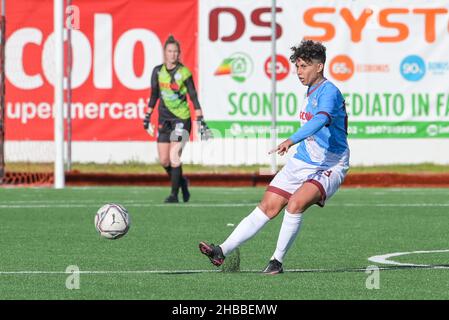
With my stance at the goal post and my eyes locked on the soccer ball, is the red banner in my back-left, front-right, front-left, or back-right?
back-left

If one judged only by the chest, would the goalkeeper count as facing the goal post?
no

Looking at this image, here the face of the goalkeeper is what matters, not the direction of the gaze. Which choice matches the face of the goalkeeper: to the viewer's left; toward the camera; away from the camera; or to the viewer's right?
toward the camera

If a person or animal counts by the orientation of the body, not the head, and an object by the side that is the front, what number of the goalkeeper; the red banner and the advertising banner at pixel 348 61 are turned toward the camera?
3

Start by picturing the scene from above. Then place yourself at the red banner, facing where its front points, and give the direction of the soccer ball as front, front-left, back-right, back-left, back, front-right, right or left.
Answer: front

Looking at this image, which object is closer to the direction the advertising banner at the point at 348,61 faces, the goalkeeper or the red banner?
the goalkeeper

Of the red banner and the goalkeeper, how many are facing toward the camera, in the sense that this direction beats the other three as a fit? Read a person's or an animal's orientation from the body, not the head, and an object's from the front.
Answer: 2

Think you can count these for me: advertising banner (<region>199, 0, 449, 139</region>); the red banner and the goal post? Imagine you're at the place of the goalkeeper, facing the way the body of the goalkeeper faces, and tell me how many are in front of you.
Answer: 0

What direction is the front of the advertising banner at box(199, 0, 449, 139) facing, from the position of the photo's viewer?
facing the viewer

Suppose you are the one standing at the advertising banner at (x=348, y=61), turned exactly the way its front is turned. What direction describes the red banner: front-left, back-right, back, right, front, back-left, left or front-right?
right

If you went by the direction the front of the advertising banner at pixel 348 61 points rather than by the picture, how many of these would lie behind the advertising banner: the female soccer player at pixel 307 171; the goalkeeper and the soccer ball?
0

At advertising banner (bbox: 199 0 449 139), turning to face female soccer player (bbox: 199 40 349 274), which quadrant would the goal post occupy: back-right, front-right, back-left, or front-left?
front-right

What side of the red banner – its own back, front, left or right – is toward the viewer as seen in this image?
front

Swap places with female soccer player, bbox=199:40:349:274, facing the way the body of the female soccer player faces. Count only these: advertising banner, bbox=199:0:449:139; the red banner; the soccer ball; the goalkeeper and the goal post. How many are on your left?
0

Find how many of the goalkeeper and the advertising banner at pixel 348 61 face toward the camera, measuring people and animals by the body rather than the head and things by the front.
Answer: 2
